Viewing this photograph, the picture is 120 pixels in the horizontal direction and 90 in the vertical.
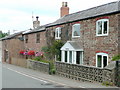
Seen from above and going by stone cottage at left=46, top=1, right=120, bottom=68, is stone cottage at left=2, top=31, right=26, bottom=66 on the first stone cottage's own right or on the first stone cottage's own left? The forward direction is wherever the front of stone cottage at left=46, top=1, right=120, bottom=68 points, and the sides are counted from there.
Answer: on the first stone cottage's own right

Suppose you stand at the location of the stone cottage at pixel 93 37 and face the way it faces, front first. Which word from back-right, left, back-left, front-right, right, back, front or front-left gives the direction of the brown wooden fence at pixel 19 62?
right

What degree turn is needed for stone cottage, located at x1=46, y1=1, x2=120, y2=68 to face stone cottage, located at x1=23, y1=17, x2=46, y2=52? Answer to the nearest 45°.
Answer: approximately 90° to its right

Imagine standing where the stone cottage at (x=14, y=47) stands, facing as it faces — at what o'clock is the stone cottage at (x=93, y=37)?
the stone cottage at (x=93, y=37) is roughly at 10 o'clock from the stone cottage at (x=14, y=47).

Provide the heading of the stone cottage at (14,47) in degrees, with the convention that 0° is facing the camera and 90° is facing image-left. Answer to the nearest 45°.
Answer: approximately 45°

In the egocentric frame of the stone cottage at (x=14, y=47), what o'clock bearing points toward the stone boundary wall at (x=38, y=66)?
The stone boundary wall is roughly at 10 o'clock from the stone cottage.

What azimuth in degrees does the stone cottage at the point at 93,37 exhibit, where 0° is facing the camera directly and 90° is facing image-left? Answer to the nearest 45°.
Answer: approximately 45°

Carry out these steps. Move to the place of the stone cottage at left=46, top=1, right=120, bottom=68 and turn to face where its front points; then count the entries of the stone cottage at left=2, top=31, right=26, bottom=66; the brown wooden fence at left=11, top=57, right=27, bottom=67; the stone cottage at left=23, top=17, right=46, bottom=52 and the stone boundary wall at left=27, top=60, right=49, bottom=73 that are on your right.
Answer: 4

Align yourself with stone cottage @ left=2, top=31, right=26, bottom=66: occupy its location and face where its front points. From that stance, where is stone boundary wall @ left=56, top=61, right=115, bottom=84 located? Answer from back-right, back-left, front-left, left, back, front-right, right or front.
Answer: front-left

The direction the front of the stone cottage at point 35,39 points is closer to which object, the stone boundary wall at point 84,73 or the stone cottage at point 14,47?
the stone boundary wall
